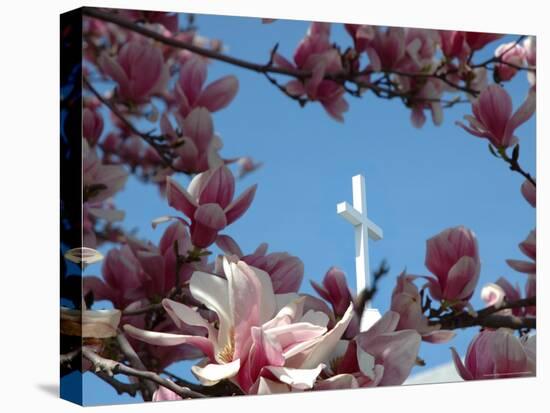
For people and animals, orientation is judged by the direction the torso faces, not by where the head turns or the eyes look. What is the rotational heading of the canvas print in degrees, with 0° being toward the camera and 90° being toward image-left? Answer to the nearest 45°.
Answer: approximately 315°
